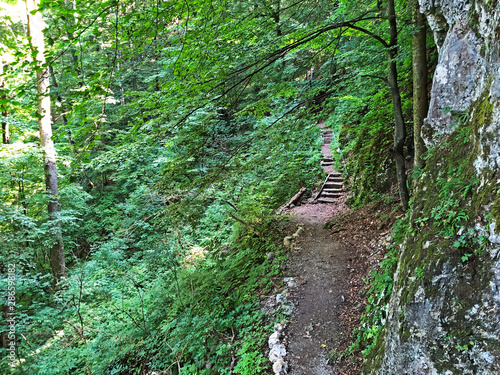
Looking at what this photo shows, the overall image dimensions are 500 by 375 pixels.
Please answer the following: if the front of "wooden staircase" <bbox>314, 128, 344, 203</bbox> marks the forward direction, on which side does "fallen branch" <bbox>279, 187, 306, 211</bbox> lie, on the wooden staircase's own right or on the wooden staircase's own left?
on the wooden staircase's own right

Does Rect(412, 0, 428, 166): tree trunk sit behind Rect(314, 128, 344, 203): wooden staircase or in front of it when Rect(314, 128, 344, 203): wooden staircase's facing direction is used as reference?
in front

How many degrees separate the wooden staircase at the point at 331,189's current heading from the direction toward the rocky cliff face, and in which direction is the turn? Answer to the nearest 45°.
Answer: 0° — it already faces it

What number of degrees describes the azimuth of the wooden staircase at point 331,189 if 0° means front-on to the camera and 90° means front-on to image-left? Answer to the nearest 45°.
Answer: approximately 0°
